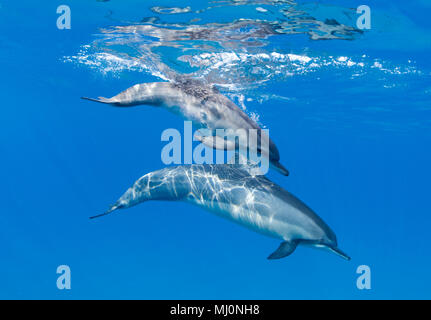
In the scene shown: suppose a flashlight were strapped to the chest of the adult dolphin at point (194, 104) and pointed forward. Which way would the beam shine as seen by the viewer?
to the viewer's right

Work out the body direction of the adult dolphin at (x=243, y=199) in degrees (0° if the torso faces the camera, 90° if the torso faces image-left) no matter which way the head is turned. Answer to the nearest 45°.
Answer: approximately 270°

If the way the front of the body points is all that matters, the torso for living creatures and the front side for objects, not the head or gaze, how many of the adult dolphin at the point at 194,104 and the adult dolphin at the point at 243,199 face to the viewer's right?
2
